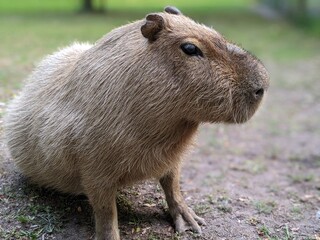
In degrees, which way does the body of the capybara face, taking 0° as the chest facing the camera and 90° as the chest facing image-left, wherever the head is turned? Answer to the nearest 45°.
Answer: approximately 315°
